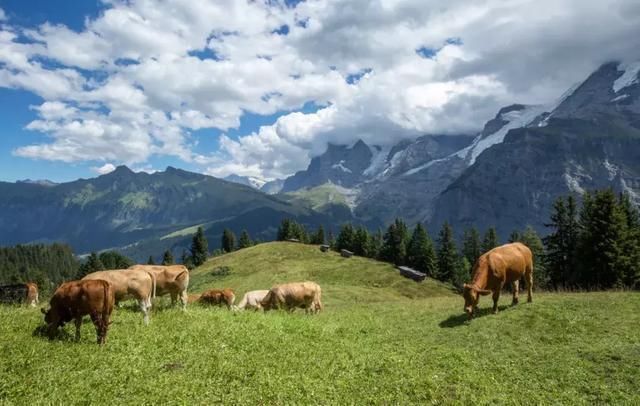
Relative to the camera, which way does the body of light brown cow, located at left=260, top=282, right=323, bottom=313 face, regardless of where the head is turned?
to the viewer's left

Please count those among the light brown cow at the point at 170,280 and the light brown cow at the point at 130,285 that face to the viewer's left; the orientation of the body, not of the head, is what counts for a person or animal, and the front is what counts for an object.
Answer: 2

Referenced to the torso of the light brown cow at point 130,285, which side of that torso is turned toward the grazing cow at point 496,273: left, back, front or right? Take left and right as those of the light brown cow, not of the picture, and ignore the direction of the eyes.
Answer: back

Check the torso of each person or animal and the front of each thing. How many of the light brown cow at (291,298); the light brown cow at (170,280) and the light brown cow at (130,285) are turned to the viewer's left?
3

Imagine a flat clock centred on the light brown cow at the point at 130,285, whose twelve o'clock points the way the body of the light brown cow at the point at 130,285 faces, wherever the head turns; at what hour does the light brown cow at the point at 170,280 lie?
the light brown cow at the point at 170,280 is roughly at 4 o'clock from the light brown cow at the point at 130,285.

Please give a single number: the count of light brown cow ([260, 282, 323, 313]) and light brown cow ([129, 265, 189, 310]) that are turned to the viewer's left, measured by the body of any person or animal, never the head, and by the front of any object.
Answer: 2

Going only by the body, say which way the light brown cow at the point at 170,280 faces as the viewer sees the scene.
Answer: to the viewer's left

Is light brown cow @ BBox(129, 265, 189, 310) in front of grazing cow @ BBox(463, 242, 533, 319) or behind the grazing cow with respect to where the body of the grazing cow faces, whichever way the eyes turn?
in front

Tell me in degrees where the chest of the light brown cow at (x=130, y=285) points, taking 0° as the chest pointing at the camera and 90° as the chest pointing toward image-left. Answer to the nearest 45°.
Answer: approximately 90°

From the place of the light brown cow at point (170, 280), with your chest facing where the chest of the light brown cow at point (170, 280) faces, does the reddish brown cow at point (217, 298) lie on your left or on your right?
on your right

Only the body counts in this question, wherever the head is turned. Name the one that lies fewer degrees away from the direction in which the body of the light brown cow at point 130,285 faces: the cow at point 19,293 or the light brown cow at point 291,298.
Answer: the cow

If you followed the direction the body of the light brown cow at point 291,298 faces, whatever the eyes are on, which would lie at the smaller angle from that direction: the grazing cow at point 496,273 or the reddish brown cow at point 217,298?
the reddish brown cow

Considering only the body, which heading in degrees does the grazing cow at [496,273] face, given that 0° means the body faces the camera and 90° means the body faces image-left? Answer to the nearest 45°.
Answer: approximately 45°

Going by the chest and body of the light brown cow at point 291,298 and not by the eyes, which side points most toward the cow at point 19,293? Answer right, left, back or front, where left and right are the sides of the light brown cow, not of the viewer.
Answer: front
